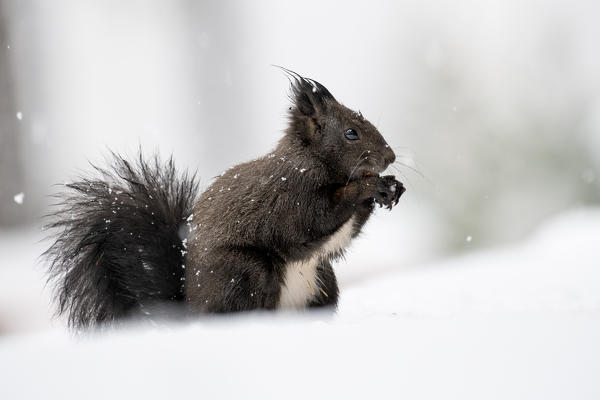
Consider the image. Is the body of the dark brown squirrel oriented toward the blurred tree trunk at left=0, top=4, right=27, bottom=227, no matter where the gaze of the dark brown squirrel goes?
no

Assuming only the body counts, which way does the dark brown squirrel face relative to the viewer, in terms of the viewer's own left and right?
facing to the right of the viewer
